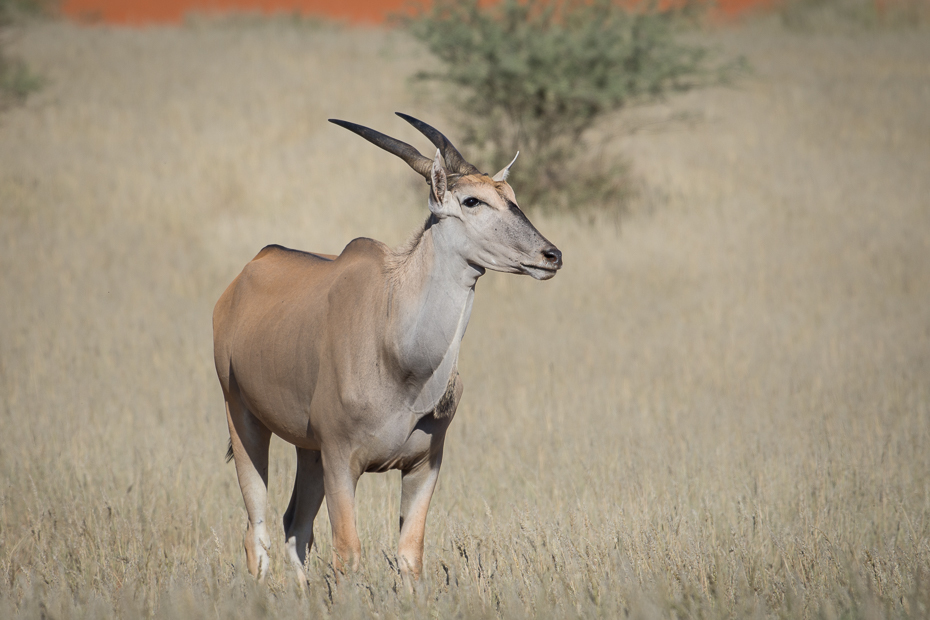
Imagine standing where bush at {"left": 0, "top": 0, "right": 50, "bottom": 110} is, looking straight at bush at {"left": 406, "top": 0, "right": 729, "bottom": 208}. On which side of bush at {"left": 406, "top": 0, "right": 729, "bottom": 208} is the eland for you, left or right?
right

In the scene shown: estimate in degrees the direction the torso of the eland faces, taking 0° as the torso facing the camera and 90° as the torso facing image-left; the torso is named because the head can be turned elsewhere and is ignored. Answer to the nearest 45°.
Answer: approximately 315°

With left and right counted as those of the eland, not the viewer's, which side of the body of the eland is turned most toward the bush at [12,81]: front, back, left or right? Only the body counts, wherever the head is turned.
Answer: back

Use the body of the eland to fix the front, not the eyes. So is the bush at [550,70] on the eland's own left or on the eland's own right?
on the eland's own left

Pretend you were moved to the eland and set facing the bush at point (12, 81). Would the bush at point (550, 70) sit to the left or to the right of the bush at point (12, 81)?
right
